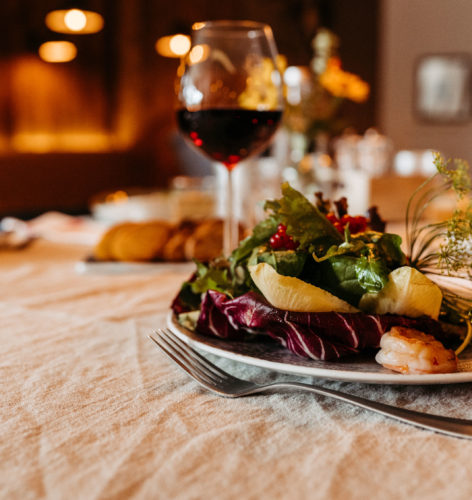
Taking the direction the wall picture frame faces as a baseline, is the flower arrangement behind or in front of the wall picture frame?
in front

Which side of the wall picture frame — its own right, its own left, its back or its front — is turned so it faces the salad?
front

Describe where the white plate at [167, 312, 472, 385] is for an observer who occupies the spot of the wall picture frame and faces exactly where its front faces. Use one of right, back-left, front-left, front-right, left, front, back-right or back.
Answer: front

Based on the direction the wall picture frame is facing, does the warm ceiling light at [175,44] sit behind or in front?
in front

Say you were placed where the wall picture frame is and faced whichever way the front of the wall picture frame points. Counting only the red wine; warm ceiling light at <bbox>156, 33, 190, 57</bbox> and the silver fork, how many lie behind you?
0

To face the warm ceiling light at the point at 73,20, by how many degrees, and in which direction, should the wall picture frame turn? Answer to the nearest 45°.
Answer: approximately 45° to its right

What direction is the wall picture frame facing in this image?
toward the camera

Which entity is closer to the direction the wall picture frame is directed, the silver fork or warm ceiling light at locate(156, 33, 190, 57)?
the silver fork

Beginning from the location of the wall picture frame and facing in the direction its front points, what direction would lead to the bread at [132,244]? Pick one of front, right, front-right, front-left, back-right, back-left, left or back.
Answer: front

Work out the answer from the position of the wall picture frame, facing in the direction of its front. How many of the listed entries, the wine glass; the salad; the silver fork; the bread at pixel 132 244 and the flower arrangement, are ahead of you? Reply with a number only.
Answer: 5

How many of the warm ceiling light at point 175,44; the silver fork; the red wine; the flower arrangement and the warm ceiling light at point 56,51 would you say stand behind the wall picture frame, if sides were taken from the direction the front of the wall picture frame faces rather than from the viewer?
0

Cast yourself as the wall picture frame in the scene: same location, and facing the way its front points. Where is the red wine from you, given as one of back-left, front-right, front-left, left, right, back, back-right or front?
front

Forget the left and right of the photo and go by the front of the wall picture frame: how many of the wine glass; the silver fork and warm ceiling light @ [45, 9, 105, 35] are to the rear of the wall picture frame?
0

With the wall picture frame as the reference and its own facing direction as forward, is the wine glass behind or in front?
in front

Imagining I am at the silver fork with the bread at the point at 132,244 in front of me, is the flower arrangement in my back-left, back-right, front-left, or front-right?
front-right
